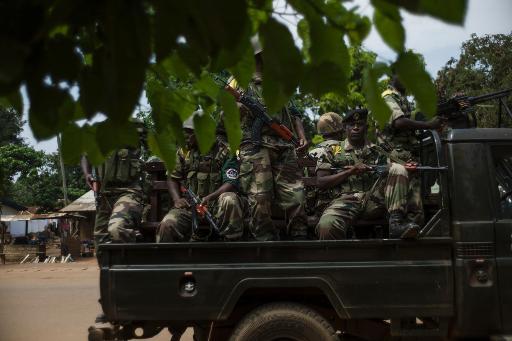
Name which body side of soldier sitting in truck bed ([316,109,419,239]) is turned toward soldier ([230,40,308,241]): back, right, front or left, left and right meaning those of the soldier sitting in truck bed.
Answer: right

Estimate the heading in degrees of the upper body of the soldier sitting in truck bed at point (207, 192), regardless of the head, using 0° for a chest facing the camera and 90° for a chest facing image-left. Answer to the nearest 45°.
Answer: approximately 0°

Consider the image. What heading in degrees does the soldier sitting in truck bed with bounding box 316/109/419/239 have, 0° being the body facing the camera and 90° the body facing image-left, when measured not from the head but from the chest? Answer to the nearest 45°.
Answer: approximately 0°

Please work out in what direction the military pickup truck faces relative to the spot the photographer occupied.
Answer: facing to the right of the viewer

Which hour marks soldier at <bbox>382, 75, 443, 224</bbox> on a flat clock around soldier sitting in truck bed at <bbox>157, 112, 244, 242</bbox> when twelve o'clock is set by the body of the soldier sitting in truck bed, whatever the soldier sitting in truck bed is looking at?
The soldier is roughly at 9 o'clock from the soldier sitting in truck bed.

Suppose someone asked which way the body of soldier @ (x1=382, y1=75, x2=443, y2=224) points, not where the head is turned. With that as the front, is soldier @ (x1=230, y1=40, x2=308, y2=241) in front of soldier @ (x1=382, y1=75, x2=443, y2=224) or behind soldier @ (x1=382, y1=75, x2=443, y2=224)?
behind
